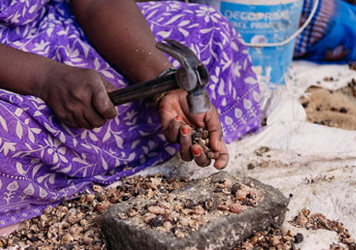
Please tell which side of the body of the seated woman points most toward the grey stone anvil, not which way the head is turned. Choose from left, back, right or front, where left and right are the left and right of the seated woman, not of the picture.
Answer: front

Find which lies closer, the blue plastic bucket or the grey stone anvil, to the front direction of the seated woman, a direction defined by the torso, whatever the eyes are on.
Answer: the grey stone anvil

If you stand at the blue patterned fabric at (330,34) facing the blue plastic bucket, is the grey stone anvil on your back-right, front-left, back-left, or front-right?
front-left

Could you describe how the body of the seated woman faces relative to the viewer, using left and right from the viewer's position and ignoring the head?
facing the viewer and to the right of the viewer

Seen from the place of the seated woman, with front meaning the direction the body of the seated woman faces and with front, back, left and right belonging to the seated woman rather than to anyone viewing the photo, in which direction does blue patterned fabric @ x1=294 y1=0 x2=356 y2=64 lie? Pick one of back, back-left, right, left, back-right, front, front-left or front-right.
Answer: left

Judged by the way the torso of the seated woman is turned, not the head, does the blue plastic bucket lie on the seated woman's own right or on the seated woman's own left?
on the seated woman's own left
